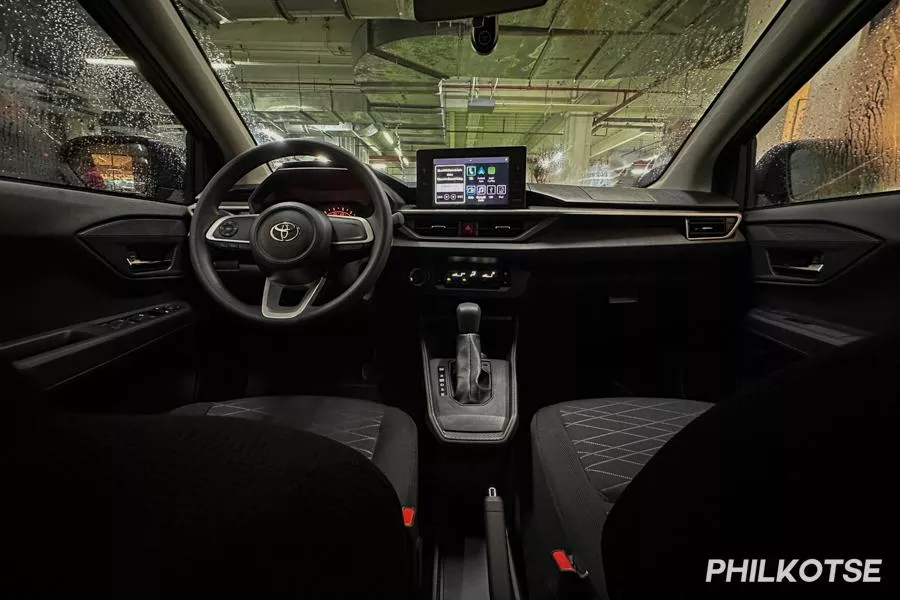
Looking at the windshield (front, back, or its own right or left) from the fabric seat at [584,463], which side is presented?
back

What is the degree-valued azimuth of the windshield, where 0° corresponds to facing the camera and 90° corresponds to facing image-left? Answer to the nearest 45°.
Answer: approximately 180°

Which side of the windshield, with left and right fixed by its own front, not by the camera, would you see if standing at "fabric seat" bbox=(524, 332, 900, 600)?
back

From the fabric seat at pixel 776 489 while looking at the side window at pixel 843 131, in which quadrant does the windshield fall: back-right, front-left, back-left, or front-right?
front-left
